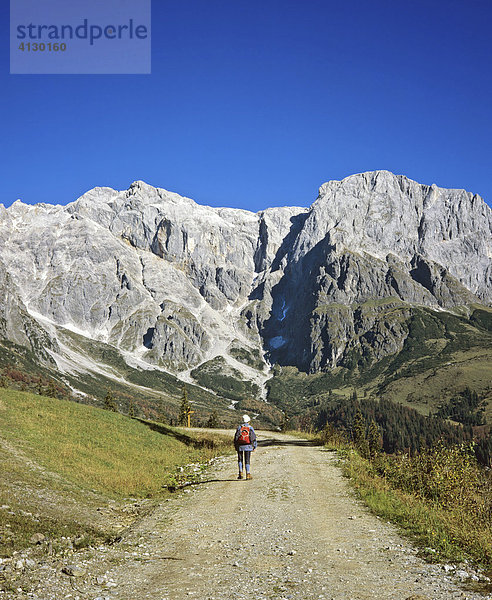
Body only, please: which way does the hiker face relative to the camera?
away from the camera
